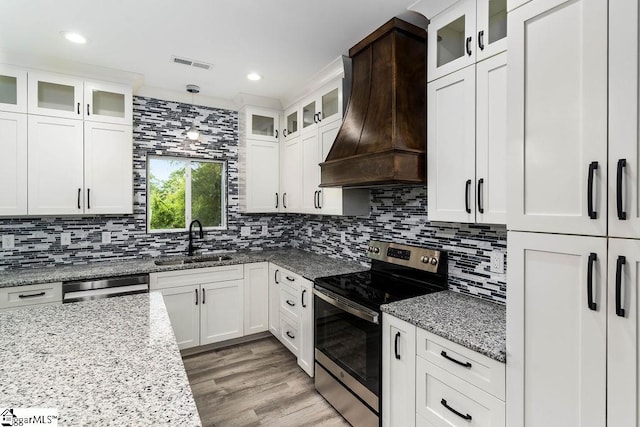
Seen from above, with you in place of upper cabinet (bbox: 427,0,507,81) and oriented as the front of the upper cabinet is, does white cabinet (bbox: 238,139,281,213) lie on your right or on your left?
on your right

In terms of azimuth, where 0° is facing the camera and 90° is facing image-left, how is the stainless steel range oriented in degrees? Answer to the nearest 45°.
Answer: approximately 45°

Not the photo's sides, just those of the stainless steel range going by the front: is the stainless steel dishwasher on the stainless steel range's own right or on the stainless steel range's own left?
on the stainless steel range's own right

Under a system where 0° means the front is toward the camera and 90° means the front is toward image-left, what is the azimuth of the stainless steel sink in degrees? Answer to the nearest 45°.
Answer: approximately 0°

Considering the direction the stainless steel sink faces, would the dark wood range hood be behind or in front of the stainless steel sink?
in front

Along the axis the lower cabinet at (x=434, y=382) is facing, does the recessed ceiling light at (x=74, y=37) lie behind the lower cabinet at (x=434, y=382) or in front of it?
in front

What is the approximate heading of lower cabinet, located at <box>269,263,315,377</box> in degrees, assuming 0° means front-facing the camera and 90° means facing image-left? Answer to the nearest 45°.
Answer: approximately 45°
